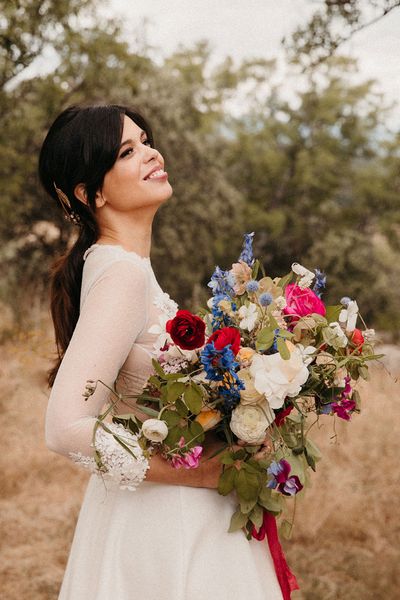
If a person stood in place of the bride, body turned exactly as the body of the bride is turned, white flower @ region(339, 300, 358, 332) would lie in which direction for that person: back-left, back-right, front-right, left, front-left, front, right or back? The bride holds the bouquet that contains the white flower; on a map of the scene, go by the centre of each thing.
front

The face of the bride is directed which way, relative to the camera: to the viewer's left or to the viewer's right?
to the viewer's right

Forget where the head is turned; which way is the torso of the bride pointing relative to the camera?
to the viewer's right
